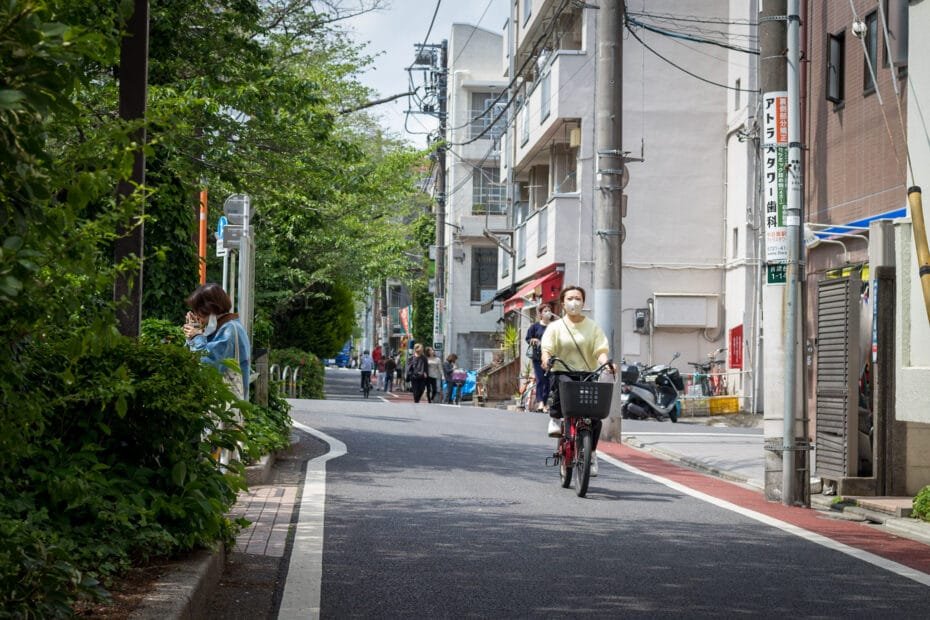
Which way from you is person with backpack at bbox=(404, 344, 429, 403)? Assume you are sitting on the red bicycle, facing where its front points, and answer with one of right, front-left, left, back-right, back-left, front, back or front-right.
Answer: back

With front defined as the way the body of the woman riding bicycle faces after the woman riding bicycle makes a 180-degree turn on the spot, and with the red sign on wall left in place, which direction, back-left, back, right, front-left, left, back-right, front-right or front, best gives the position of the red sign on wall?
front

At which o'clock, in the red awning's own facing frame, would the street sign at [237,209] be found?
The street sign is roughly at 11 o'clock from the red awning.

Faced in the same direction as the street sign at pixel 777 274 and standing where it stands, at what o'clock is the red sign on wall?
The red sign on wall is roughly at 6 o'clock from the street sign.

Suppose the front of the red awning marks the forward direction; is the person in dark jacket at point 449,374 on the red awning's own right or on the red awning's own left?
on the red awning's own right

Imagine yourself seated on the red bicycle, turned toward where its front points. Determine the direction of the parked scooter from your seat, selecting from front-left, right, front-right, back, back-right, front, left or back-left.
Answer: back

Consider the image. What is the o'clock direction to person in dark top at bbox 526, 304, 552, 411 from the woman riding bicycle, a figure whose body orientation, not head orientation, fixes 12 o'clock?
The person in dark top is roughly at 6 o'clock from the woman riding bicycle.
